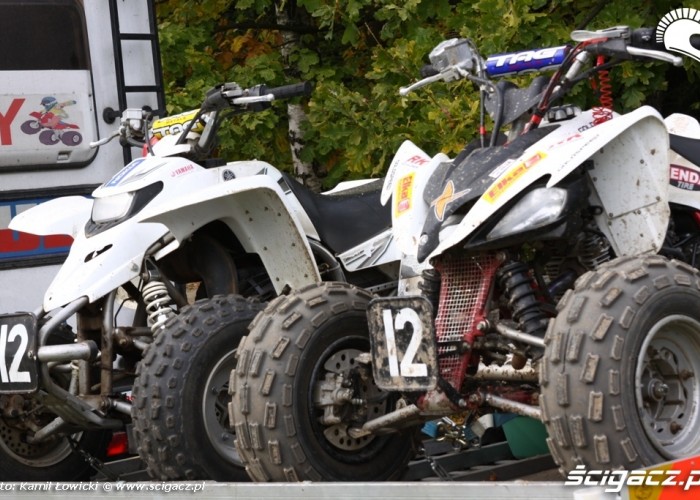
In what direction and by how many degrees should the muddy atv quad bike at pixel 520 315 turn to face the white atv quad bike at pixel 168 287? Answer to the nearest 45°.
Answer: approximately 90° to its right

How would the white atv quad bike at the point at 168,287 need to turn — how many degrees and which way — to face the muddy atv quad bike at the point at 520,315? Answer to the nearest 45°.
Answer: approximately 90° to its left

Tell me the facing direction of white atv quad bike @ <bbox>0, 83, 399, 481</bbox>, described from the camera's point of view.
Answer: facing the viewer and to the left of the viewer

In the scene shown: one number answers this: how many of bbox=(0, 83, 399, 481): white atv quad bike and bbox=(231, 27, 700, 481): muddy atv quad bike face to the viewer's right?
0

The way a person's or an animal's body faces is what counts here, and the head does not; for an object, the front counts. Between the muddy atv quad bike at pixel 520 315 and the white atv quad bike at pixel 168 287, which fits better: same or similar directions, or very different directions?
same or similar directions
